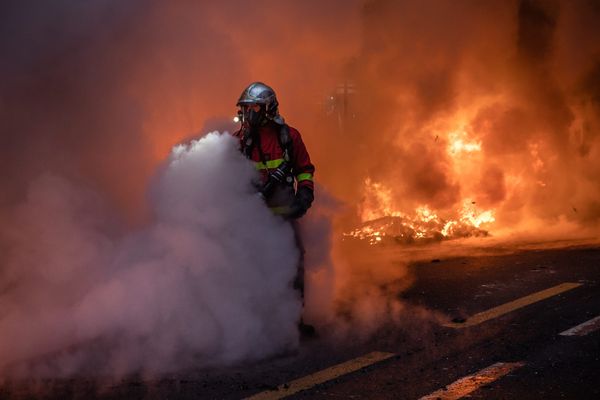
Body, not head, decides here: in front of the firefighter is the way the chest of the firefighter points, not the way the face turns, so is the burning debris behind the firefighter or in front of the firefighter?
behind

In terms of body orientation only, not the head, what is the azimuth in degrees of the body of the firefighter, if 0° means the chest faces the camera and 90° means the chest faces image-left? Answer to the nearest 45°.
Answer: approximately 45°
